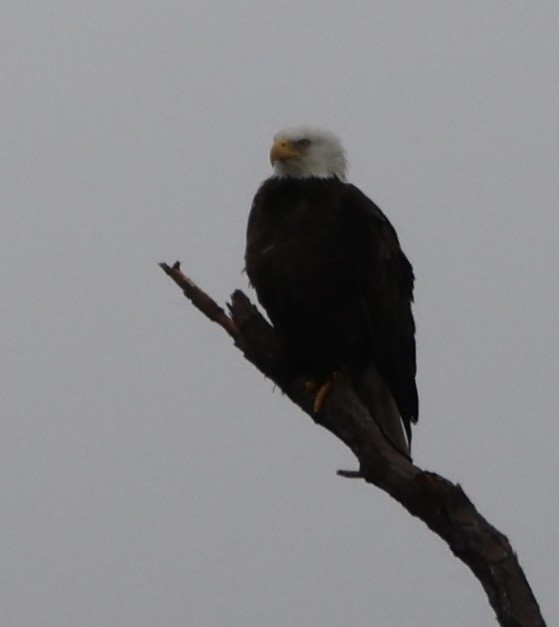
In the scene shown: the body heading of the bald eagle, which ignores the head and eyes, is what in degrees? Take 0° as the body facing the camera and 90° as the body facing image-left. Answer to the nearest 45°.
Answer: approximately 45°
